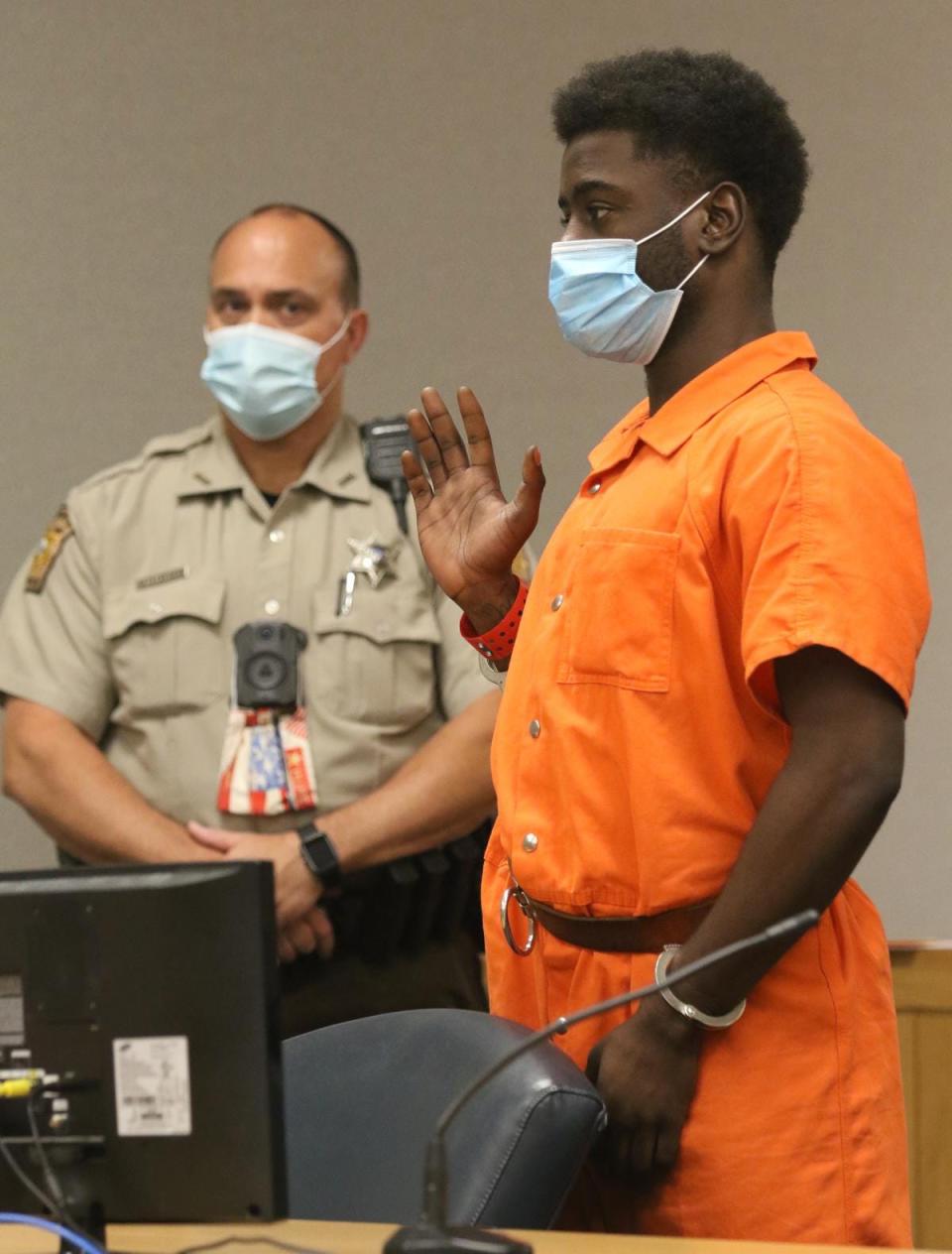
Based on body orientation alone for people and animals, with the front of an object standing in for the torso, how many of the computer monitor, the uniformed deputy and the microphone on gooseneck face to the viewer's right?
1

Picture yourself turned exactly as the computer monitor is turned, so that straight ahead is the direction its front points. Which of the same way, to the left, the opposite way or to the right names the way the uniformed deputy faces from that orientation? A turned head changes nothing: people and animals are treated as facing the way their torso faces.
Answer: the opposite way

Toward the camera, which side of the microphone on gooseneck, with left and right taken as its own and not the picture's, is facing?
right

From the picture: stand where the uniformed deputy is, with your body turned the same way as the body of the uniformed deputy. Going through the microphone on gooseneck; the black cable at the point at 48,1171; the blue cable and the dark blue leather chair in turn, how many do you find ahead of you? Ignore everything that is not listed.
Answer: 4

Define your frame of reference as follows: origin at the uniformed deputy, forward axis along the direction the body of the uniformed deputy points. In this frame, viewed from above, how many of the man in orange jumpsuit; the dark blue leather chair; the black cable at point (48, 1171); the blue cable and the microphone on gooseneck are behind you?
0

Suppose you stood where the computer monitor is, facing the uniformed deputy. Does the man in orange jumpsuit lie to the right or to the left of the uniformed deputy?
right

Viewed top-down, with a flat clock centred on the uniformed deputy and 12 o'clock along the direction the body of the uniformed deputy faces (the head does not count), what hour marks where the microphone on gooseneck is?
The microphone on gooseneck is roughly at 12 o'clock from the uniformed deputy.

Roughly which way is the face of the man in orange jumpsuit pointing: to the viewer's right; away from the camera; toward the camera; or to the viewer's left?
to the viewer's left

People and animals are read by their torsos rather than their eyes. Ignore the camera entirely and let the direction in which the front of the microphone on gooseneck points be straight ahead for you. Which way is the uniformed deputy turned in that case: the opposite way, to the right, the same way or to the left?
to the right

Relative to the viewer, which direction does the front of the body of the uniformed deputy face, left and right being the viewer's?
facing the viewer

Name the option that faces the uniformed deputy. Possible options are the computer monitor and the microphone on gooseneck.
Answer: the computer monitor

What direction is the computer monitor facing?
away from the camera

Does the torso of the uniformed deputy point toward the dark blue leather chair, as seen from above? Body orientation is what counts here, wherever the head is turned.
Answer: yes
